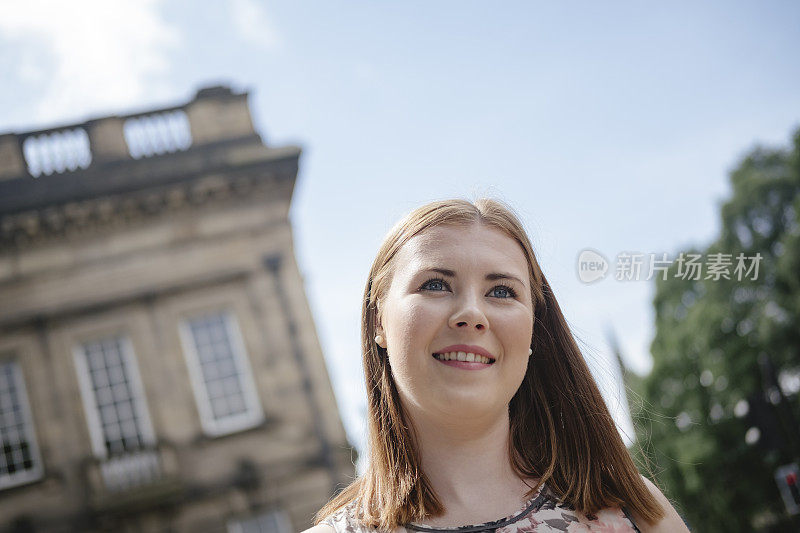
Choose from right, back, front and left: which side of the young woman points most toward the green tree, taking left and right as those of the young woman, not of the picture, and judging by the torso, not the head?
back

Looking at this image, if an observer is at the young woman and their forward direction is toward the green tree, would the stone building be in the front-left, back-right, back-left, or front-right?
front-left

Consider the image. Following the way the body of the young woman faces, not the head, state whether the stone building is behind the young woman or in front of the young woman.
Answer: behind

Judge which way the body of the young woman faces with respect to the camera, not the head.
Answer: toward the camera

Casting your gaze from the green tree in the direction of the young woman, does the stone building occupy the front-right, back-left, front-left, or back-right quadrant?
front-right

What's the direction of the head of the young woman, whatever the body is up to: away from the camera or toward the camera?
toward the camera
